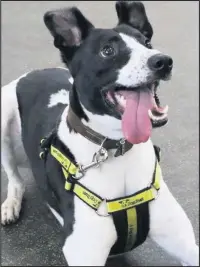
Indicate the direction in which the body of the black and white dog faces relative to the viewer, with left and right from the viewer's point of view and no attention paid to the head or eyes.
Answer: facing the viewer and to the right of the viewer
